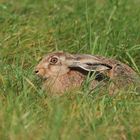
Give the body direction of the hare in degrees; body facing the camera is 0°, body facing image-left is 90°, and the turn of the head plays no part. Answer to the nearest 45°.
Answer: approximately 90°
